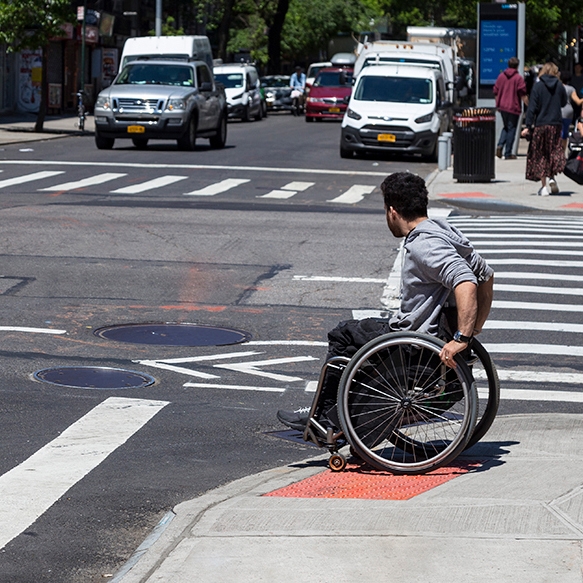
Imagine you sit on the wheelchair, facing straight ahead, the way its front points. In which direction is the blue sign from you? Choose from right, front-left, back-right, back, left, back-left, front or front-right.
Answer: right

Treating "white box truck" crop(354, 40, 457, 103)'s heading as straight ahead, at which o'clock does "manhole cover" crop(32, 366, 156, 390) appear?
The manhole cover is roughly at 12 o'clock from the white box truck.

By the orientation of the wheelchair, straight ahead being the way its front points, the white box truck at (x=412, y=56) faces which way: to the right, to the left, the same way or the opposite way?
to the left

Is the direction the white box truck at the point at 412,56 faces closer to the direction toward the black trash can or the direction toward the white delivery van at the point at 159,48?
the black trash can

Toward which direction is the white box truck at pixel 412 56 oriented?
toward the camera

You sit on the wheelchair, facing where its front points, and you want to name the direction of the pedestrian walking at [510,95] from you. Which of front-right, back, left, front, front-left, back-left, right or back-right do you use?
right

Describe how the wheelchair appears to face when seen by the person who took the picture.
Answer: facing to the left of the viewer

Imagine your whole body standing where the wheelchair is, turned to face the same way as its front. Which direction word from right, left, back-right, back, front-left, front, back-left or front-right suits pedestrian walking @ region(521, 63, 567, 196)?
right

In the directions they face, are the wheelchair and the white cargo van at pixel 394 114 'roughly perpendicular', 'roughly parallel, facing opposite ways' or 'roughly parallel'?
roughly perpendicular

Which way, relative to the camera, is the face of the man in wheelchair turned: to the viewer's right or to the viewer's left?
to the viewer's left

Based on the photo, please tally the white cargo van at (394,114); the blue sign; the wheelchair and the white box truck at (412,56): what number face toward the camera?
3

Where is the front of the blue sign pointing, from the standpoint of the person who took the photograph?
facing the viewer

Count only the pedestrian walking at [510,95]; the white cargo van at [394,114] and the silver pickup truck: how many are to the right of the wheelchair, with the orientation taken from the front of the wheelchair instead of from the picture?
3

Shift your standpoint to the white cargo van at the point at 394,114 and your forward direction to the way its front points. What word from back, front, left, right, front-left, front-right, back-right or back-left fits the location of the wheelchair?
front

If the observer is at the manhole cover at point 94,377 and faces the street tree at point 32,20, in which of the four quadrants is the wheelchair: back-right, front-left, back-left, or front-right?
back-right

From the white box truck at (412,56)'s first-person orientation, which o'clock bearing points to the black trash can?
The black trash can is roughly at 12 o'clock from the white box truck.

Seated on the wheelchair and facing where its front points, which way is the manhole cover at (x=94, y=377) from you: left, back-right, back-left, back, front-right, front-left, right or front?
front-right

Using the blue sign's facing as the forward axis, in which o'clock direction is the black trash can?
The black trash can is roughly at 12 o'clock from the blue sign.

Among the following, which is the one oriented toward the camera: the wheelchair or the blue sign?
the blue sign
